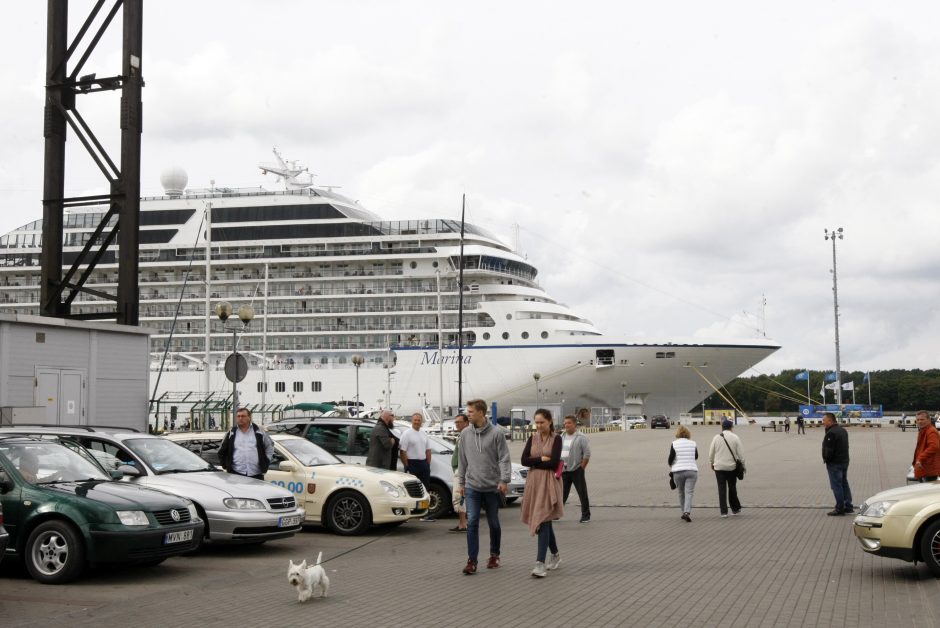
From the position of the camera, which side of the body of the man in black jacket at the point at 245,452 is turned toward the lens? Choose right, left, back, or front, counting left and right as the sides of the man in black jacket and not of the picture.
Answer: front

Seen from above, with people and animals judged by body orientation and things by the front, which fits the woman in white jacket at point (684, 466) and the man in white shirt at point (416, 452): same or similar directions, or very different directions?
very different directions

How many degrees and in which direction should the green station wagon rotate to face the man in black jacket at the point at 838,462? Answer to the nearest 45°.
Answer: approximately 45° to its left

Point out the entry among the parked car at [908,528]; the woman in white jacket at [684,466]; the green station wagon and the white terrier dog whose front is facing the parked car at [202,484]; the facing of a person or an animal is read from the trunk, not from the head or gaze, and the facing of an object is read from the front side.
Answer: the parked car at [908,528]

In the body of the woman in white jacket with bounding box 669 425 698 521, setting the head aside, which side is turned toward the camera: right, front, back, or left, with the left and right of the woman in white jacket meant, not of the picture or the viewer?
back

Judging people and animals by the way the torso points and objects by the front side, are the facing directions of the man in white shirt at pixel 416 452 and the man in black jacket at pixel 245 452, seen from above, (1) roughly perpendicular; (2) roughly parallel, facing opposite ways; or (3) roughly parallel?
roughly parallel

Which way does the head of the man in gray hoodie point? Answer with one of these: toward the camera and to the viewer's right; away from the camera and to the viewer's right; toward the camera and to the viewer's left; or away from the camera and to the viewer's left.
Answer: toward the camera and to the viewer's left

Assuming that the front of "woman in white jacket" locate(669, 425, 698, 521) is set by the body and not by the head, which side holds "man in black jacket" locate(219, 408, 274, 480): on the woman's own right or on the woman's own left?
on the woman's own left

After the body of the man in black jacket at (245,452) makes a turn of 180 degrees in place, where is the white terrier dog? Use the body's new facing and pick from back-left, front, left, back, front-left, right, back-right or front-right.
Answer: back

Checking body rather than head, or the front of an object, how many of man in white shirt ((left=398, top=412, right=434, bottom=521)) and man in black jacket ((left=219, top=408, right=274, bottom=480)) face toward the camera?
2

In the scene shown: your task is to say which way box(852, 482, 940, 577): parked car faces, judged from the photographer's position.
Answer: facing to the left of the viewer

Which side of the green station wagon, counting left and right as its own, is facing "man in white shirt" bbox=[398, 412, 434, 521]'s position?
left

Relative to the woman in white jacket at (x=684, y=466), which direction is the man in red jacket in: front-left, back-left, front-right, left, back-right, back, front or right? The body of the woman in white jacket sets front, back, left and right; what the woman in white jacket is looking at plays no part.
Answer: back-right

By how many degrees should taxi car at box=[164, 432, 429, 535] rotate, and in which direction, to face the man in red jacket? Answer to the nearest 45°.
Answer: approximately 45° to its left

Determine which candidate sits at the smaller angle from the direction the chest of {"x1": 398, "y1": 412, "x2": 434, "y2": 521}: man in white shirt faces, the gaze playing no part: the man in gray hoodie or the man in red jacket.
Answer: the man in gray hoodie

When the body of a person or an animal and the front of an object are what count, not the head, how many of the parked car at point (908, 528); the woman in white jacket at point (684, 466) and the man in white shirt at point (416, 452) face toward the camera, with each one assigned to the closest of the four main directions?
1
